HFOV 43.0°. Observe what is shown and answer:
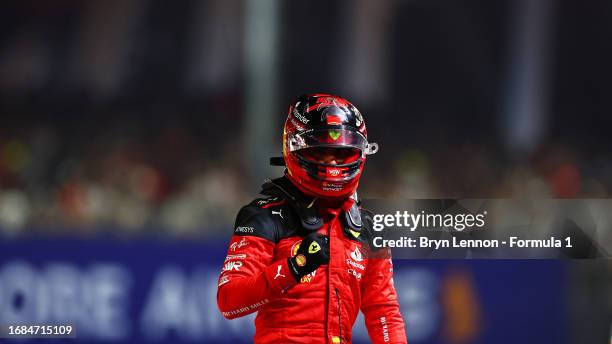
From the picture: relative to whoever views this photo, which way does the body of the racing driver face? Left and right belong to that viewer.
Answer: facing the viewer and to the right of the viewer

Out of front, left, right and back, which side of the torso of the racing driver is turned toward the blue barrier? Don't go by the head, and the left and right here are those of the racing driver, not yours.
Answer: back
